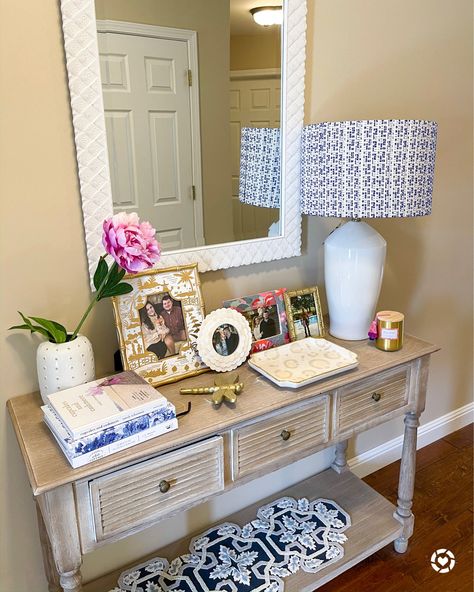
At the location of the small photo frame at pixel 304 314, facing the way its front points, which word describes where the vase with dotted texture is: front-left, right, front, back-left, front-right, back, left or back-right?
front-right

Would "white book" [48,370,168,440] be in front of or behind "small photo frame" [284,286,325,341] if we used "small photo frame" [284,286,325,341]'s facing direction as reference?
in front

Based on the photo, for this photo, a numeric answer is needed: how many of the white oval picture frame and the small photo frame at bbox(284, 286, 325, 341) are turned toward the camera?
2

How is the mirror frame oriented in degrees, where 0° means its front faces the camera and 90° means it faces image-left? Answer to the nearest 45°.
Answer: approximately 315°
